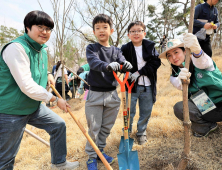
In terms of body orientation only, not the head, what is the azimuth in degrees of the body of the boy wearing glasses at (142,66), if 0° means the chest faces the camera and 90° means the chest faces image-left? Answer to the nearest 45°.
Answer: approximately 0°

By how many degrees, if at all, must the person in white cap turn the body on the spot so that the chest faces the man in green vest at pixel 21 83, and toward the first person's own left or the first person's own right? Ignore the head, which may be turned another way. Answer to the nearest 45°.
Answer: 0° — they already face them

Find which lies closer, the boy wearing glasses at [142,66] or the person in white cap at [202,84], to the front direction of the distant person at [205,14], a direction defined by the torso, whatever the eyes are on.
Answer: the person in white cap

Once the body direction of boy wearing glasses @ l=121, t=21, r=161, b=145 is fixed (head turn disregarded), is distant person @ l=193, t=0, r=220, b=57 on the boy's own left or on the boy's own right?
on the boy's own left

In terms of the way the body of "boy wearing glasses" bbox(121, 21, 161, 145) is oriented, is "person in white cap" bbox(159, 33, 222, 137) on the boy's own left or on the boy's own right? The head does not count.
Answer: on the boy's own left

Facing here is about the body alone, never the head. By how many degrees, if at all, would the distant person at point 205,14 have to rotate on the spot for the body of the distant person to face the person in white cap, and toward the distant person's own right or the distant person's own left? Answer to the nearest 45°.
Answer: approximately 45° to the distant person's own right

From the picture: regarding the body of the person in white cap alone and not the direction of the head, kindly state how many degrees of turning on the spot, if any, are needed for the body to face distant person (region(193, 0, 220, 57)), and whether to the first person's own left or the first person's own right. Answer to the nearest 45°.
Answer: approximately 135° to the first person's own right

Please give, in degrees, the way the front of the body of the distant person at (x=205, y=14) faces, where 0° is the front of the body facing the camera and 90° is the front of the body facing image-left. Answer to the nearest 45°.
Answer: approximately 315°
